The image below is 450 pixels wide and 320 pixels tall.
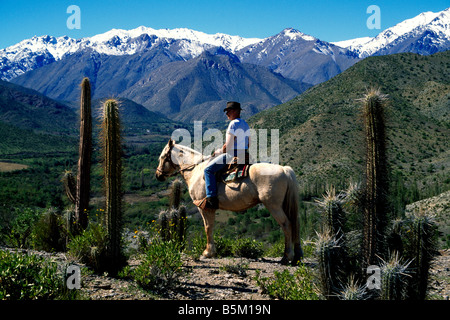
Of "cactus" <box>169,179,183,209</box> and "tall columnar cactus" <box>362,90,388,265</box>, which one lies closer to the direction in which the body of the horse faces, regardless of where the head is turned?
the cactus

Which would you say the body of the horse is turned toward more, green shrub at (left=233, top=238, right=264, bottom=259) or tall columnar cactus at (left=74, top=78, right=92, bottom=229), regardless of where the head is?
the tall columnar cactus

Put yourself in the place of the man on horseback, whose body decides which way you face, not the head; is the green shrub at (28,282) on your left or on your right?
on your left

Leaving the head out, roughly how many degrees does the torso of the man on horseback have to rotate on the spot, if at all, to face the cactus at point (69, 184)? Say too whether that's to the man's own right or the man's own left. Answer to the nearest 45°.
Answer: approximately 45° to the man's own right

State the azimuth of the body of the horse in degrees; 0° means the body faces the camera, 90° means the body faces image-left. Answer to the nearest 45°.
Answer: approximately 90°

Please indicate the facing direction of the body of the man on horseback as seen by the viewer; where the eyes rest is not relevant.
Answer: to the viewer's left

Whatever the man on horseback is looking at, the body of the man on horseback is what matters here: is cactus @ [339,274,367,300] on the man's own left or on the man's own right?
on the man's own left
